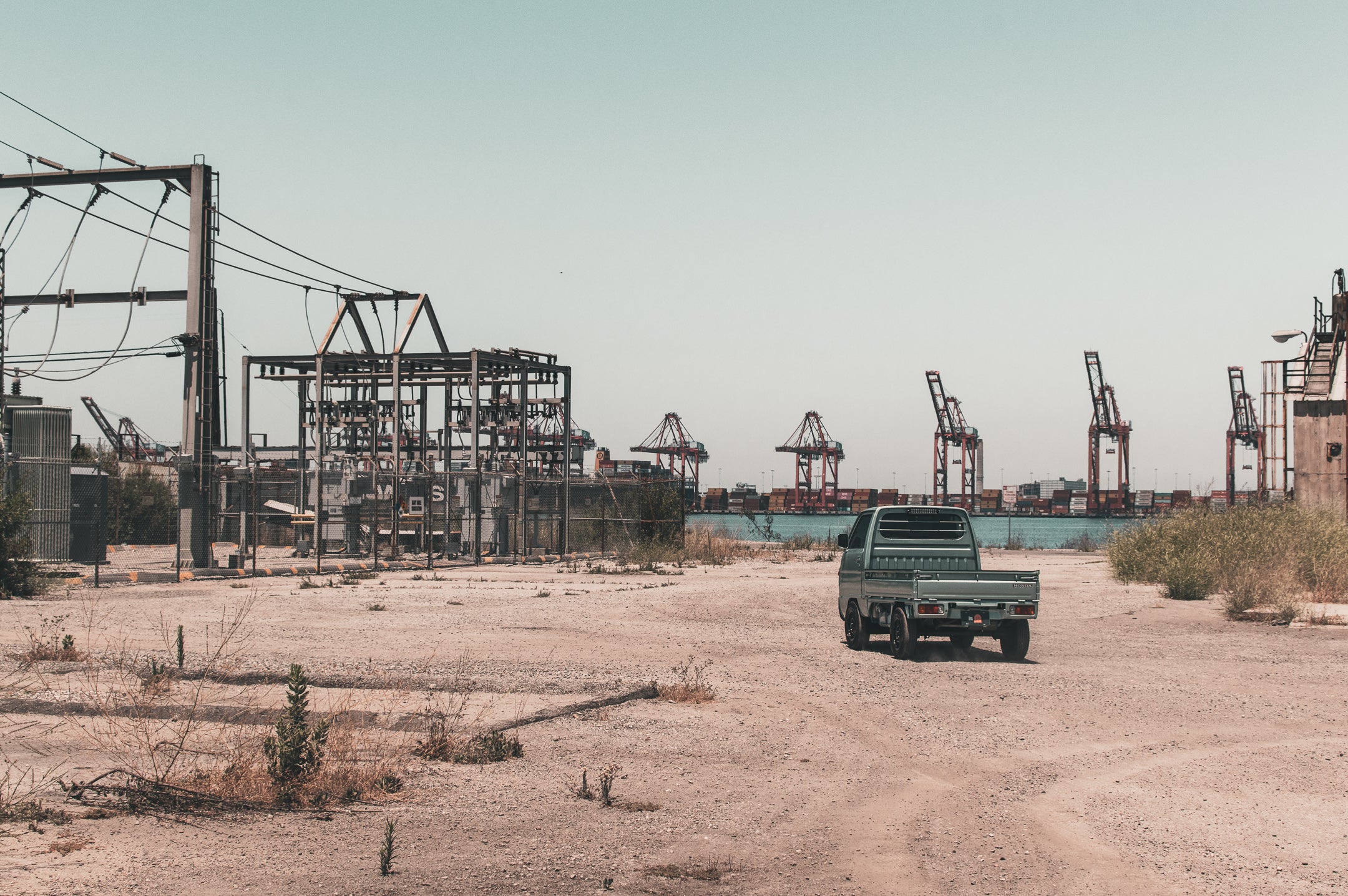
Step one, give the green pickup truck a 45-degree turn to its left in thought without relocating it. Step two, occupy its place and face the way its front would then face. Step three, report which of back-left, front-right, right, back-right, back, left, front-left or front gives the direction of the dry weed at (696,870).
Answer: left

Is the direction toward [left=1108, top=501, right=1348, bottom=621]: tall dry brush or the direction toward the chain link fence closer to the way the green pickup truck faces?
the chain link fence

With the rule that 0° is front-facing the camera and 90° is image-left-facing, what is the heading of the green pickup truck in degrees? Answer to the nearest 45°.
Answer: approximately 135°

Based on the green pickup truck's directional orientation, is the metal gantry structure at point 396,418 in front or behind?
in front

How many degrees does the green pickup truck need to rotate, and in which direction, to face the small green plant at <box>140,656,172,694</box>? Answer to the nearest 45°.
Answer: approximately 90° to its left

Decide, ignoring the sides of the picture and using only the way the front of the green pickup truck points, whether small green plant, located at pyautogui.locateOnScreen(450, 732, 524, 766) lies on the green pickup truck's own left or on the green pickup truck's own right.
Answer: on the green pickup truck's own left

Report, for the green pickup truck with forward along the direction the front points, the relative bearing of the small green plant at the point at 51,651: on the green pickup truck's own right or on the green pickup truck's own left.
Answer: on the green pickup truck's own left

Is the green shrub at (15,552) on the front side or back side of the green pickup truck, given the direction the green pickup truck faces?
on the front side

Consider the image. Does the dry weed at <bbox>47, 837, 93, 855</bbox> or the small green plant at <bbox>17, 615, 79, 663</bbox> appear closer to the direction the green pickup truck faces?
the small green plant

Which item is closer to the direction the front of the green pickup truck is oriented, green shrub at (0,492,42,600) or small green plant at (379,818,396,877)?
the green shrub
